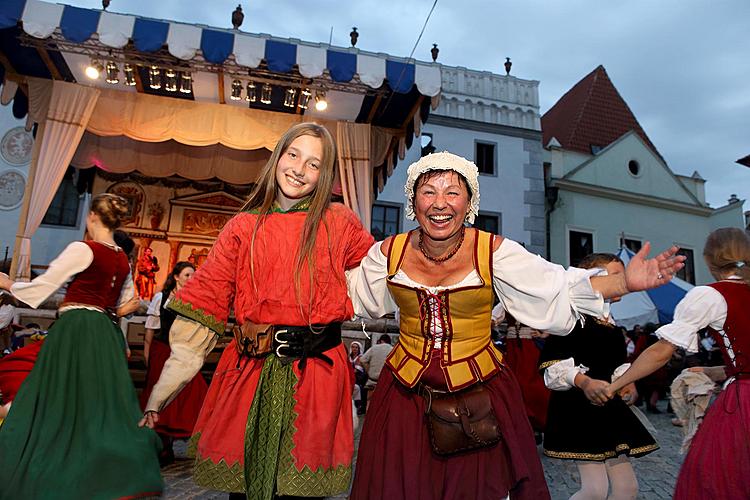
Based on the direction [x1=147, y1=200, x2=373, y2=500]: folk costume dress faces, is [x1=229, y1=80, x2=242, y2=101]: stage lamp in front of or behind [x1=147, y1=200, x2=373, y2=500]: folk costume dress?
behind

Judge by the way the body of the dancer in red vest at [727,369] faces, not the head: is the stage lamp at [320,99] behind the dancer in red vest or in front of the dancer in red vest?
in front

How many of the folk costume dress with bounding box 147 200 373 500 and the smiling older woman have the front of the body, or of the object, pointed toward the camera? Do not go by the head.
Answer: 2

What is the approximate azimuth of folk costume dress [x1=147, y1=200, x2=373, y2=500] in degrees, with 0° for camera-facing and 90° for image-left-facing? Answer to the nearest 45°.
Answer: approximately 0°

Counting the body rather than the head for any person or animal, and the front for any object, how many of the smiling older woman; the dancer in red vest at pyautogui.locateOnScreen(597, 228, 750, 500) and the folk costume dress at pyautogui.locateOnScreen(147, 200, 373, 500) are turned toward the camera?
2

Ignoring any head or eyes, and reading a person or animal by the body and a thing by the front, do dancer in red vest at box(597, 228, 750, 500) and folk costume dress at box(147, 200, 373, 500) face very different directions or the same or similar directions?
very different directions

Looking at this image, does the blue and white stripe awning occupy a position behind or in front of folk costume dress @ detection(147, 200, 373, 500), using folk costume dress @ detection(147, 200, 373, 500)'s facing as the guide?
behind

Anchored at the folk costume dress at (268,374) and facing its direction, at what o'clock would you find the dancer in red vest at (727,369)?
The dancer in red vest is roughly at 9 o'clock from the folk costume dress.

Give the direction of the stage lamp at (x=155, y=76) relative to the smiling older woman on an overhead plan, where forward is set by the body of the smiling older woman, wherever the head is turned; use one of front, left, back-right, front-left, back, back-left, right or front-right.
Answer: back-right
